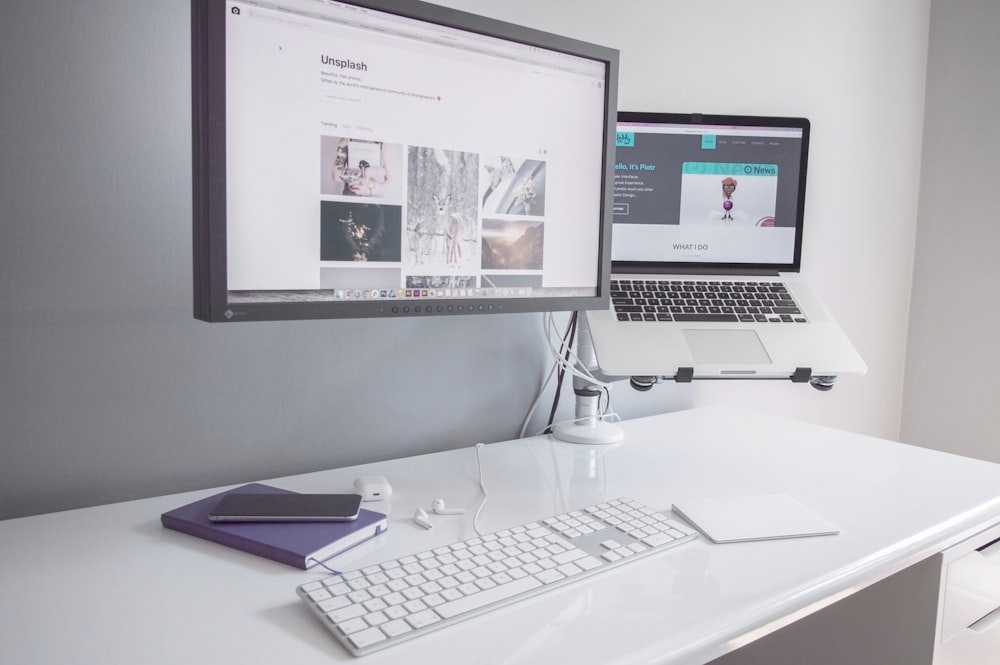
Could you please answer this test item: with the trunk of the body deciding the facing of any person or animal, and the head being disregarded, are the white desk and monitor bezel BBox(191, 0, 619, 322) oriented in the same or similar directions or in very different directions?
same or similar directions

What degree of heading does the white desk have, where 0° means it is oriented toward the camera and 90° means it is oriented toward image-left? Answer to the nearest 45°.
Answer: approximately 315°

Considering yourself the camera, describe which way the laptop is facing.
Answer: facing the viewer

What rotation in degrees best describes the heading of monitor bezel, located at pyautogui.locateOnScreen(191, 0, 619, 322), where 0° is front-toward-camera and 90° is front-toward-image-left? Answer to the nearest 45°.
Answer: approximately 315°
